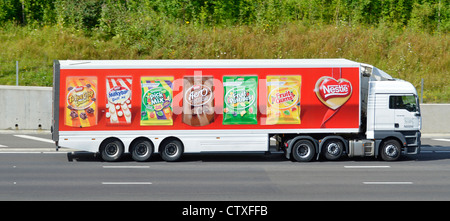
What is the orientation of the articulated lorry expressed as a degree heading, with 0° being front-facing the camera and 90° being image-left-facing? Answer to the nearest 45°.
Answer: approximately 270°
